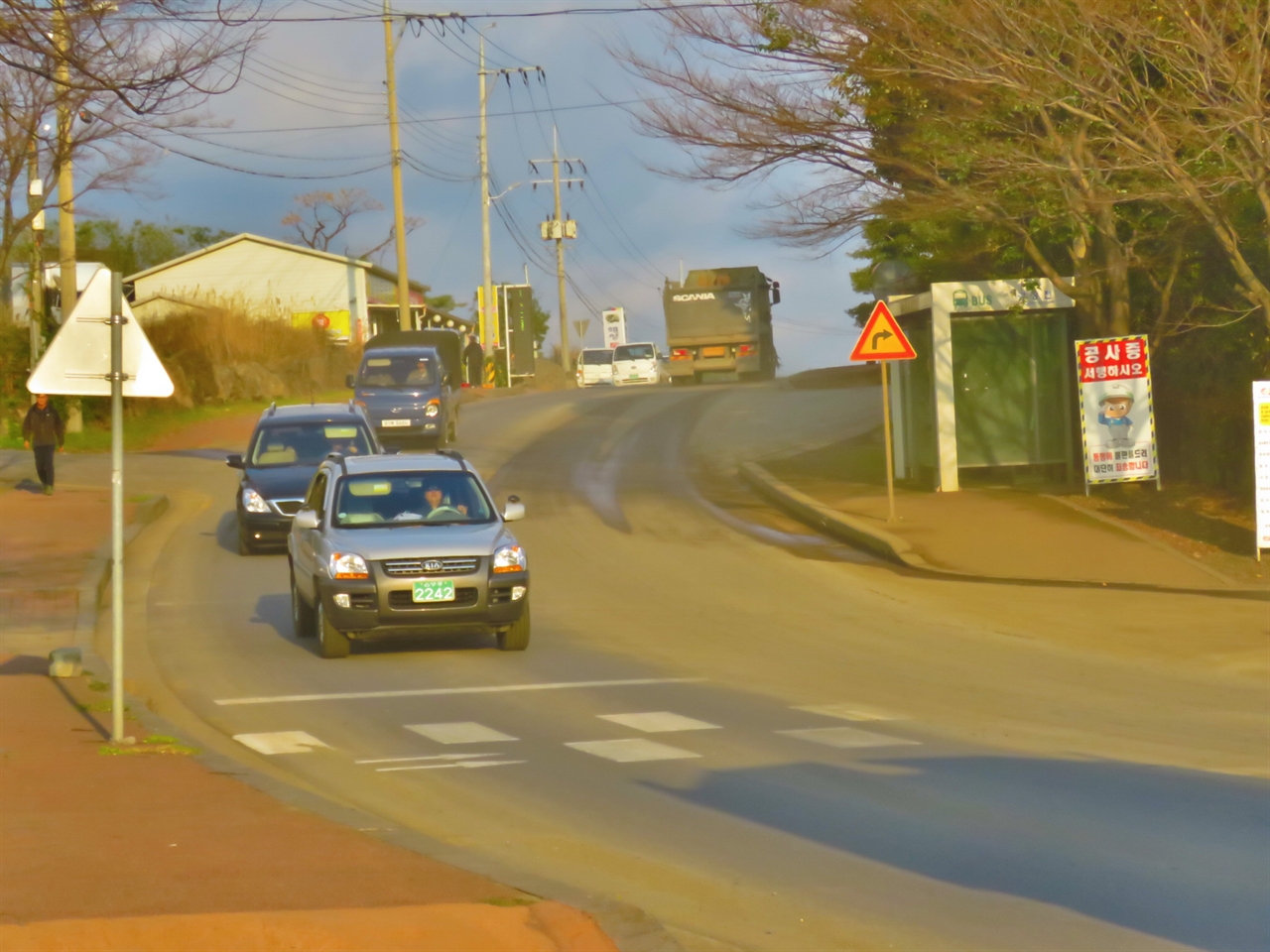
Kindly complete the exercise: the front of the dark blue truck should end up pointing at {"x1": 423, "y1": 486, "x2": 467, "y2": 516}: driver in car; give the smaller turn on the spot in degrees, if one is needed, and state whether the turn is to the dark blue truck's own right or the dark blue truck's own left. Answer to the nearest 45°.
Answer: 0° — it already faces them

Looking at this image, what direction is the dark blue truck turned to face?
toward the camera

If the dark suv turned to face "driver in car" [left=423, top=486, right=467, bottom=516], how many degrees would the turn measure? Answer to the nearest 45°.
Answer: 0° — it already faces them

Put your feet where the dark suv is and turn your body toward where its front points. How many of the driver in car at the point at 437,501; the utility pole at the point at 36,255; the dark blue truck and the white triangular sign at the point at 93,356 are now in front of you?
2

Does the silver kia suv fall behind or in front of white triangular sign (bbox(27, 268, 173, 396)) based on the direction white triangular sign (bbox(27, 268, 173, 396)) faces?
in front

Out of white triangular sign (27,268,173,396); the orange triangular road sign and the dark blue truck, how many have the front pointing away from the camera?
1

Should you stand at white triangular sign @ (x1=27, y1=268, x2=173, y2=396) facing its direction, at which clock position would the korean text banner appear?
The korean text banner is roughly at 2 o'clock from the white triangular sign.

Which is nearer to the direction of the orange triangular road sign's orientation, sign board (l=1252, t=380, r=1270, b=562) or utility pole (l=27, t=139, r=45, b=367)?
the sign board

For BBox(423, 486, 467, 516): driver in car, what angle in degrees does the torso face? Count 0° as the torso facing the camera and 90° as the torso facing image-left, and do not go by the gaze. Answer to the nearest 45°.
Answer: approximately 0°

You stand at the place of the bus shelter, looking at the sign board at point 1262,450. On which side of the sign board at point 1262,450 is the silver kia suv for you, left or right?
right

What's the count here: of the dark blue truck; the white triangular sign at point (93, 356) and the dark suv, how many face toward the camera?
2

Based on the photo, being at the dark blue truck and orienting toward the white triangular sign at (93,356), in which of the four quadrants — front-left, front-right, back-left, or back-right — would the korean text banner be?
front-left

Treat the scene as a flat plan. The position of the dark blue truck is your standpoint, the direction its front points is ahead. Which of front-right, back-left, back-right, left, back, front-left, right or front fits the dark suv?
front

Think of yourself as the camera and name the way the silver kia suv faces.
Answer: facing the viewer

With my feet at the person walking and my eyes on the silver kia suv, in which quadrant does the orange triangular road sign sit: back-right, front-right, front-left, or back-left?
front-left

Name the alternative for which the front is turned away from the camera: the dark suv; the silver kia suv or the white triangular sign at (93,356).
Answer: the white triangular sign

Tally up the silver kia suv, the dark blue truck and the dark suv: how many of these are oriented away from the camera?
0
